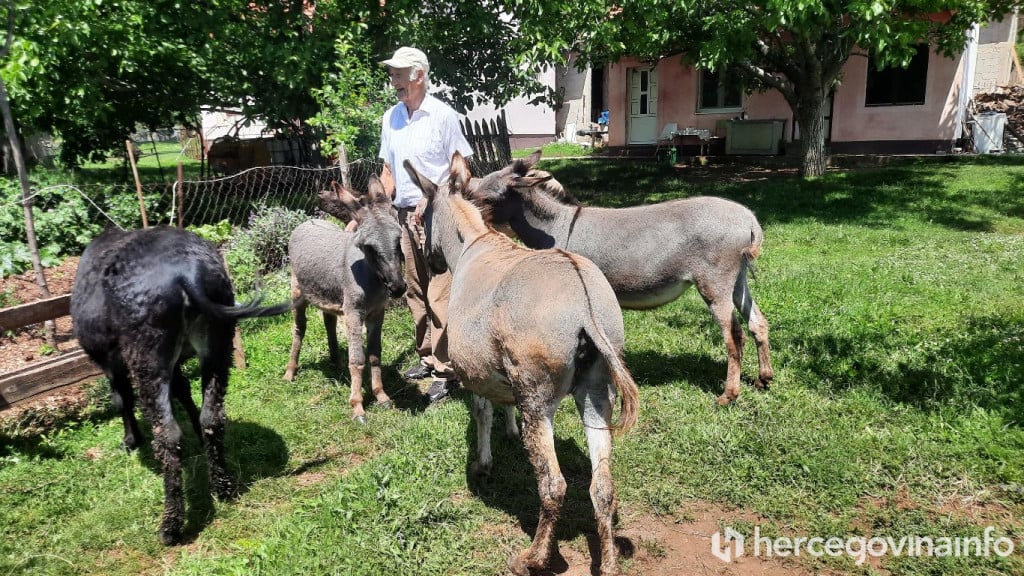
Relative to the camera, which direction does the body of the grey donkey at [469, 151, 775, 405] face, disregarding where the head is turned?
to the viewer's left

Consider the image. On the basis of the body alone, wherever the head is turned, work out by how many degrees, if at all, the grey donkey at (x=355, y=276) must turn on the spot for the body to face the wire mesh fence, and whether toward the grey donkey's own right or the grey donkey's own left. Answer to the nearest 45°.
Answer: approximately 180°

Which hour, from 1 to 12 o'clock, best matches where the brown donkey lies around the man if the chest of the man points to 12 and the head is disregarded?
The brown donkey is roughly at 10 o'clock from the man.

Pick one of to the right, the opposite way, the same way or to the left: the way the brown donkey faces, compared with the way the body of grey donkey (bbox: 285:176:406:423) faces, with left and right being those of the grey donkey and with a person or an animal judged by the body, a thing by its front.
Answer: the opposite way

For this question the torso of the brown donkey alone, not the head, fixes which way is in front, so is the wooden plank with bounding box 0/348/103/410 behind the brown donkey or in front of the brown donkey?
in front

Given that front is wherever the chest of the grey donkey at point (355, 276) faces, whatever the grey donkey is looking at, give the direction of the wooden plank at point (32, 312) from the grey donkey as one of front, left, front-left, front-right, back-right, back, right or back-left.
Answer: back-right

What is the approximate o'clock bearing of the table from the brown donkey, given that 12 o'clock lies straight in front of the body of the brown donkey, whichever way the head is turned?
The table is roughly at 2 o'clock from the brown donkey.

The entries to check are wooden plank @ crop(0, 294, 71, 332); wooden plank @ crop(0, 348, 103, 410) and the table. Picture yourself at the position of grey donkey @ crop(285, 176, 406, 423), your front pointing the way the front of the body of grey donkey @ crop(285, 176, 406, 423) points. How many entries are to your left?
1

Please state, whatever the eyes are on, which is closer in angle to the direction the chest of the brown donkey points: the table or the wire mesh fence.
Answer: the wire mesh fence

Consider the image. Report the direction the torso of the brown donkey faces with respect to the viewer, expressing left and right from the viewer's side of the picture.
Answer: facing away from the viewer and to the left of the viewer

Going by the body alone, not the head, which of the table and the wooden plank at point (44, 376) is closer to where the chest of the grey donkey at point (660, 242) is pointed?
the wooden plank

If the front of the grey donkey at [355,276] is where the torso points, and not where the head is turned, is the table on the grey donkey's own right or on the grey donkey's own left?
on the grey donkey's own left
